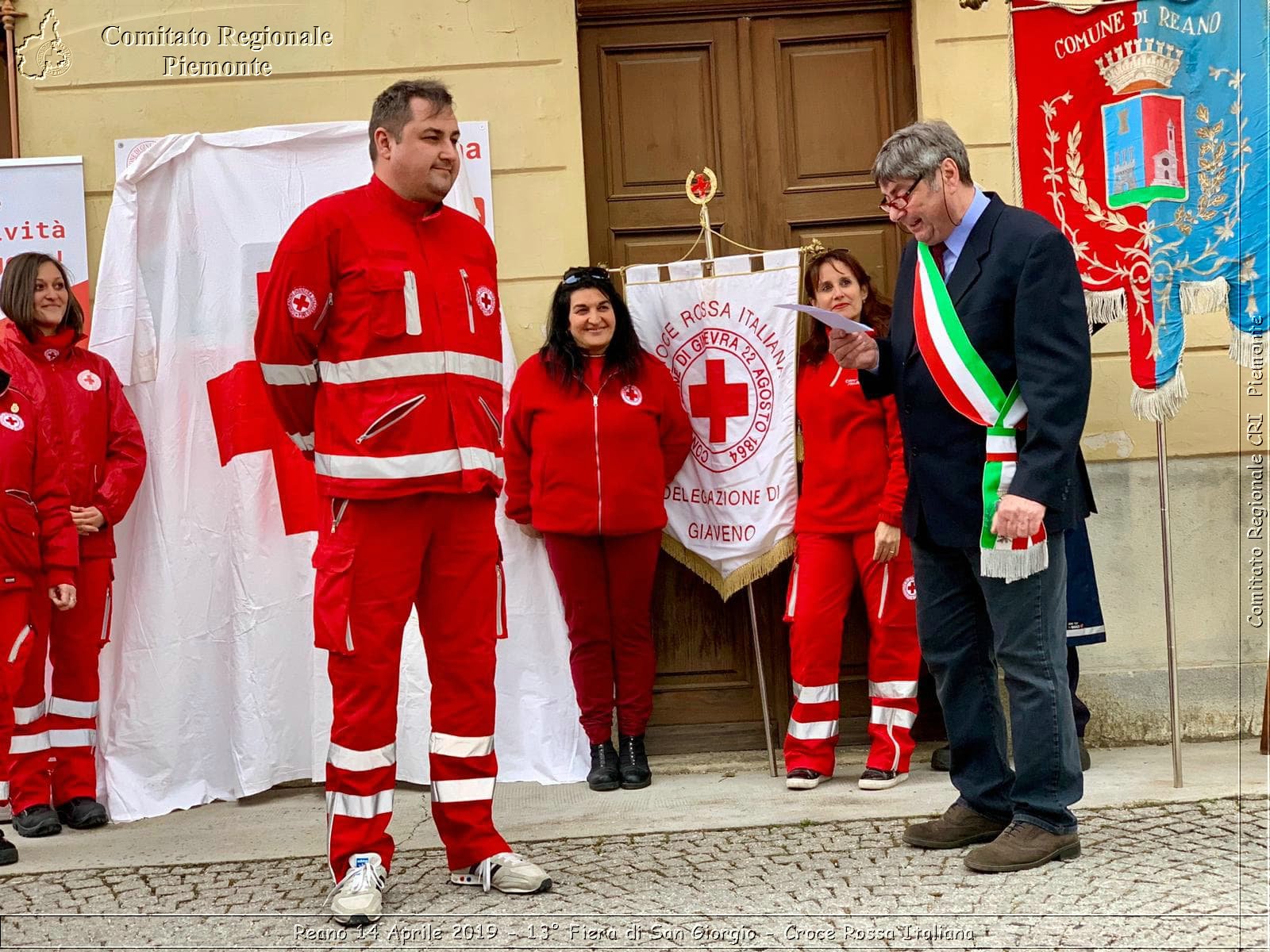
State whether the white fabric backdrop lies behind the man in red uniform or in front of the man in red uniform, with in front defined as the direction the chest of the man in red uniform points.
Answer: behind

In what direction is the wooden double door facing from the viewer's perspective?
toward the camera

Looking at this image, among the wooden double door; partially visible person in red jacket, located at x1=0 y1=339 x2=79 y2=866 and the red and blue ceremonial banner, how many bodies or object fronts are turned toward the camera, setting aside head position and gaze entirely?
3

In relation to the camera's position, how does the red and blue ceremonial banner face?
facing the viewer

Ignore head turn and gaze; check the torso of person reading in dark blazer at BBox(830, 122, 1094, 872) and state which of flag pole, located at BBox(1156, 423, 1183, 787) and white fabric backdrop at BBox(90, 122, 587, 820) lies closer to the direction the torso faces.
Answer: the white fabric backdrop

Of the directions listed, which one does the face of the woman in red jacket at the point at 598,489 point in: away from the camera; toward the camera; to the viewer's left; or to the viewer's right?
toward the camera

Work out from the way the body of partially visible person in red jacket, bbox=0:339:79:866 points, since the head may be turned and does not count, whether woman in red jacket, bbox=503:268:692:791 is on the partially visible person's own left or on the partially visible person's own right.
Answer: on the partially visible person's own left

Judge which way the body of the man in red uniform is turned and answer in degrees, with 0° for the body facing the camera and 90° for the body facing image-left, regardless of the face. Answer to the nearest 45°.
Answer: approximately 315°

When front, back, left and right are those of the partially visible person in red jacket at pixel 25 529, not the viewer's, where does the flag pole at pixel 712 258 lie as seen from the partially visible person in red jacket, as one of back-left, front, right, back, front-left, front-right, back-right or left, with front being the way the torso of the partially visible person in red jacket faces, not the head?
left

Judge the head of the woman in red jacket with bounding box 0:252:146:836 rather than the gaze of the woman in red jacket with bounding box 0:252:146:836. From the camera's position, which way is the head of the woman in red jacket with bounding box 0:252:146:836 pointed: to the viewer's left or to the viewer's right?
to the viewer's right

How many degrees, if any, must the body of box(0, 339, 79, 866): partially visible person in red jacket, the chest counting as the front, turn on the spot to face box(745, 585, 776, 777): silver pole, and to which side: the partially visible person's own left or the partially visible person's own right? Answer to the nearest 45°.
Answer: approximately 90° to the partially visible person's own left

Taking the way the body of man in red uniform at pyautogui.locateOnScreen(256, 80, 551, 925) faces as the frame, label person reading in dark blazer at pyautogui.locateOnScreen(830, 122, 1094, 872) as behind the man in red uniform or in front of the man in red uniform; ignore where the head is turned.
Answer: in front
